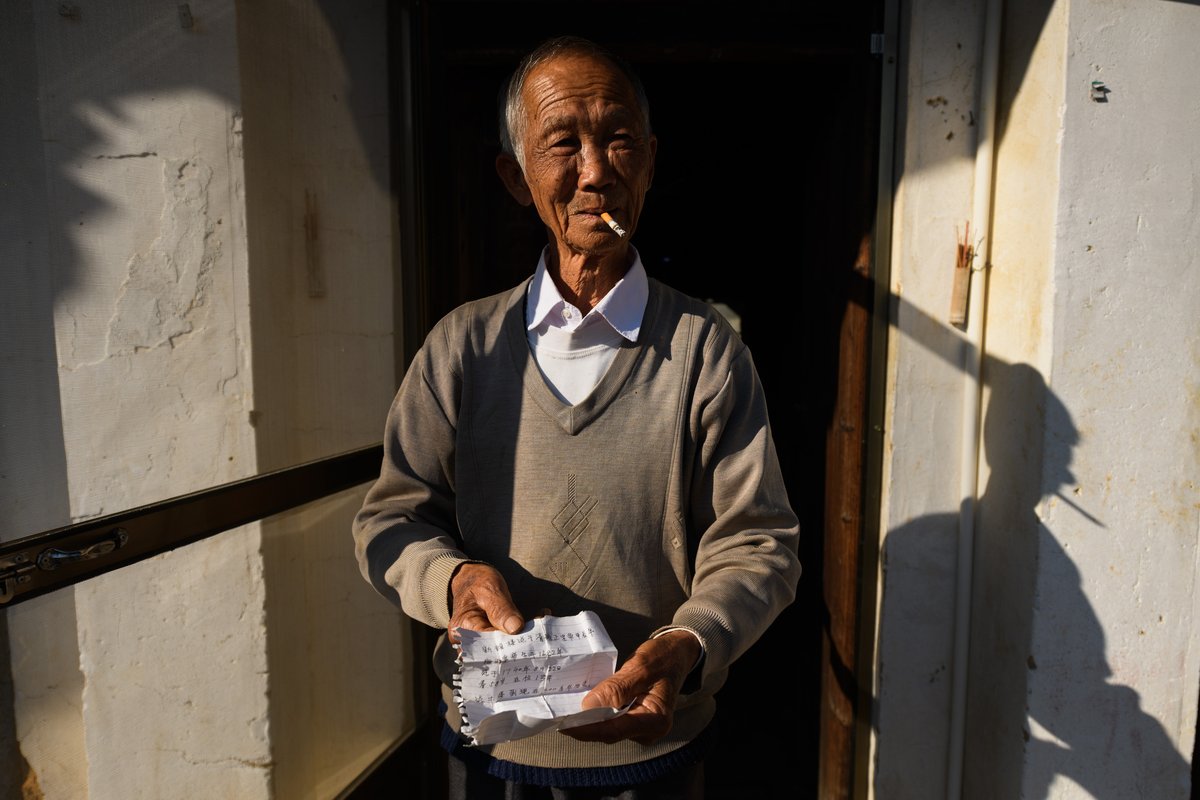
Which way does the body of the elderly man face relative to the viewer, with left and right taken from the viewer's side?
facing the viewer

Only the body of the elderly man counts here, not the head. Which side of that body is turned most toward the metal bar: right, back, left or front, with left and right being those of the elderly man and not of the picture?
right

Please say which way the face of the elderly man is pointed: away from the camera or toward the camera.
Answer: toward the camera
